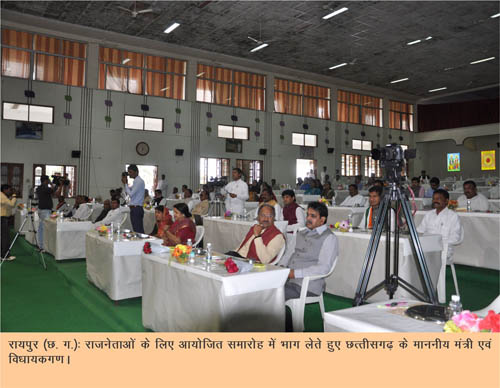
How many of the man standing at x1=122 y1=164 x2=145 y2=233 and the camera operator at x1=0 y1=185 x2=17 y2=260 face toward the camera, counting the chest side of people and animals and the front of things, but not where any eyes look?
0

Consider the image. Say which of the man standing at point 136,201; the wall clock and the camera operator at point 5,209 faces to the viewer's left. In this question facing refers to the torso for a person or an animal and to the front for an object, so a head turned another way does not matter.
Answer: the man standing

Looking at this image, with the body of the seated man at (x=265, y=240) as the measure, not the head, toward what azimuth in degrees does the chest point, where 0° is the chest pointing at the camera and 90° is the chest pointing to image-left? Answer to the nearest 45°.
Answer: approximately 45°

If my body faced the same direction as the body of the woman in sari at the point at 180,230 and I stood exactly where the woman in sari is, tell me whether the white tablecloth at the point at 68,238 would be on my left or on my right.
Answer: on my right

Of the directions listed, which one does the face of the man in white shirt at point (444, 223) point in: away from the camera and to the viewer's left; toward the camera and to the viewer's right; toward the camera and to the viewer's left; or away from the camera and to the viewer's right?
toward the camera and to the viewer's left

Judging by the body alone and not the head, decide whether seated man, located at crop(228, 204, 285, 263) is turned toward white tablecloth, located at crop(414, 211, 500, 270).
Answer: no

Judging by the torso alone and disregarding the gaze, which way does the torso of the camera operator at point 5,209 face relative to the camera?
to the viewer's right

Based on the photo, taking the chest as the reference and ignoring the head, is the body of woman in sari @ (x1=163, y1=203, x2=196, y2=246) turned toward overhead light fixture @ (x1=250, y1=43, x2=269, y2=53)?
no

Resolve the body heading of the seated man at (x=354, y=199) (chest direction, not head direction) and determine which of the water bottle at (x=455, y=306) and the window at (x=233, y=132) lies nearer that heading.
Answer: the water bottle
